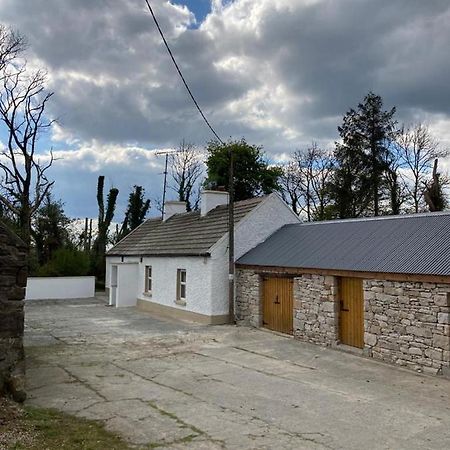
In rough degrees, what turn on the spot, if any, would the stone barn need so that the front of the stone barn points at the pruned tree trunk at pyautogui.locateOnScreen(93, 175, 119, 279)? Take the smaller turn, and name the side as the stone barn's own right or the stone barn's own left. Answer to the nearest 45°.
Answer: approximately 90° to the stone barn's own right

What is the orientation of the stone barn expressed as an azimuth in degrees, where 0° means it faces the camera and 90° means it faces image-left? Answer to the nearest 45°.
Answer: approximately 45°

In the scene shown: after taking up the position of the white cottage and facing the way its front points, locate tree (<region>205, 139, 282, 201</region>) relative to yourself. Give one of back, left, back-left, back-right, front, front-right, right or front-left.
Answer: back-right

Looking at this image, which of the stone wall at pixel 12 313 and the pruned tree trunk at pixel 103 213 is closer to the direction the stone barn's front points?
the stone wall

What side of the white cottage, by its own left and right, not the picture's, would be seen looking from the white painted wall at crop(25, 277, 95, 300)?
right

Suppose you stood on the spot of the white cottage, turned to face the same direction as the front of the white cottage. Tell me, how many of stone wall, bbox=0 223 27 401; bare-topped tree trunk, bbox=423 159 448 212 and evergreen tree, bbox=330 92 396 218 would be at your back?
2

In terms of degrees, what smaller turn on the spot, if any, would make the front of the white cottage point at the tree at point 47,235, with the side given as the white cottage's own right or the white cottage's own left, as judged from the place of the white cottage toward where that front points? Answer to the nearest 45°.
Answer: approximately 90° to the white cottage's own right

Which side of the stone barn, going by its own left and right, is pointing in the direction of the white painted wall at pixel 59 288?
right

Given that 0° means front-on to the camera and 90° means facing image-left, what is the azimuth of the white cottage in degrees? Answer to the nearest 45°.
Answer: approximately 45°
